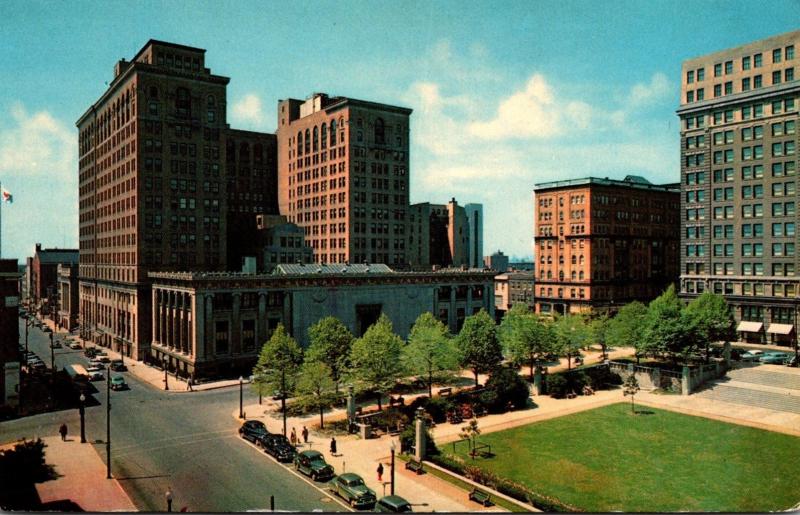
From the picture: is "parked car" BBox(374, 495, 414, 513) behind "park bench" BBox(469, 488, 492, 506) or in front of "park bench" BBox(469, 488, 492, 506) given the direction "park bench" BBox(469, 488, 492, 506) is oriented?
in front

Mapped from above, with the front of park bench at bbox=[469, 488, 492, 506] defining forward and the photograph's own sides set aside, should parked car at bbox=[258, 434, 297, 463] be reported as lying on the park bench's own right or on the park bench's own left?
on the park bench's own right

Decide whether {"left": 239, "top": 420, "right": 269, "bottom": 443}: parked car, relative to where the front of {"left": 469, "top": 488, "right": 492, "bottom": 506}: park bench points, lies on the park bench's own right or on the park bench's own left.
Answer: on the park bench's own right

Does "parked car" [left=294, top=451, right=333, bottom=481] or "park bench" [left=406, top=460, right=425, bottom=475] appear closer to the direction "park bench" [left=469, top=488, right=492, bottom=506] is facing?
the parked car

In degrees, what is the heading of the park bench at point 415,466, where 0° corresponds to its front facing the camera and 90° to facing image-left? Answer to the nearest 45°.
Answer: approximately 45°

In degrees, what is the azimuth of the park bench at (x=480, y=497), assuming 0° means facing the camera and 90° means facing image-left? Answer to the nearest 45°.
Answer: approximately 45°

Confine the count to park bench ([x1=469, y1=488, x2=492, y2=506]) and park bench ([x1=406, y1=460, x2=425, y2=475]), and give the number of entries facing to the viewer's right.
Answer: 0

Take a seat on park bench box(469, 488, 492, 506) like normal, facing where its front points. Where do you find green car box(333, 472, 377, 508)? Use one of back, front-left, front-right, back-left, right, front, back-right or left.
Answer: front-right

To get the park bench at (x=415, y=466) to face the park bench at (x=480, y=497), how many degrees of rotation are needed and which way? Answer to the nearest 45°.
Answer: approximately 90° to its left

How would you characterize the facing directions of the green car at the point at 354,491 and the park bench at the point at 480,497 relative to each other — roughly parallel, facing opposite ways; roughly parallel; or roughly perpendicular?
roughly perpendicular

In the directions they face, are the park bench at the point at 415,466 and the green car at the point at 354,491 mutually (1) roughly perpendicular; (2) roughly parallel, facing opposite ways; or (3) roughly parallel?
roughly perpendicular

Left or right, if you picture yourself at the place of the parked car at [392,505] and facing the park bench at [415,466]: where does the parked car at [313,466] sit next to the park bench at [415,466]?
left
